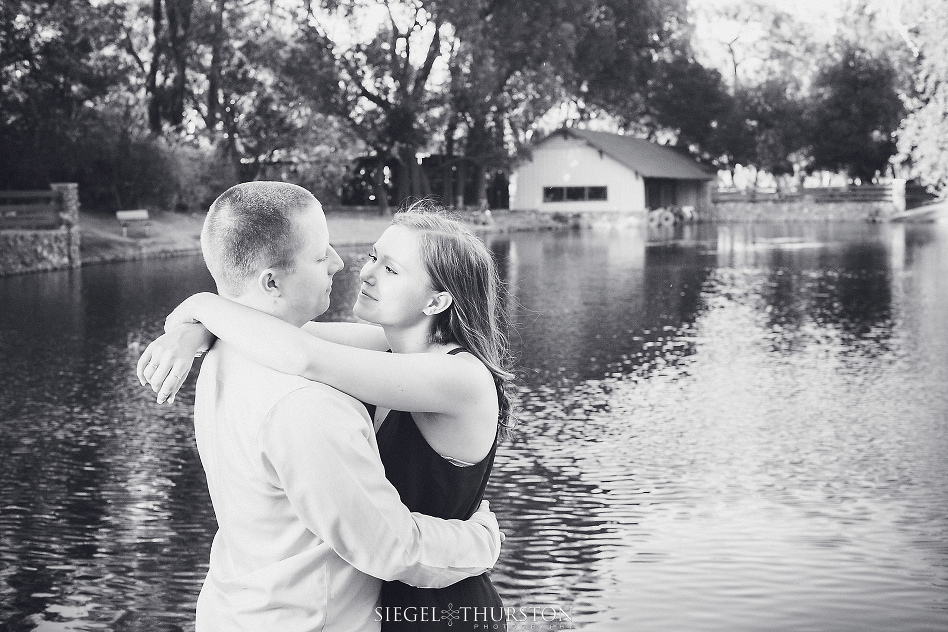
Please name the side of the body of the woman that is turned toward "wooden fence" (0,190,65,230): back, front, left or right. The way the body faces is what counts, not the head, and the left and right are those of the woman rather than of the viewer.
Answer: right

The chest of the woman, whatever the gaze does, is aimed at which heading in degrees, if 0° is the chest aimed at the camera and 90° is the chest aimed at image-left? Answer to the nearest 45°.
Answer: approximately 90°

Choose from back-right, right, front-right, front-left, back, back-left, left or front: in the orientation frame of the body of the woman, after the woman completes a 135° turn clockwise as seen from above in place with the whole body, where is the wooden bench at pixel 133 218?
front-left

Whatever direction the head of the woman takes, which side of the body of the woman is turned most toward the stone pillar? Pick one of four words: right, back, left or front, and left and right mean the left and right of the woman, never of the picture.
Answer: right

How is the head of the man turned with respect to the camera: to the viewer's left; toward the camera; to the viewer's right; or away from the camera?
to the viewer's right
